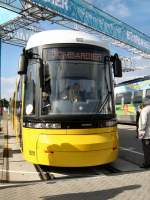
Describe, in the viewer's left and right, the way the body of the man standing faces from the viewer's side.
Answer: facing away from the viewer and to the left of the viewer

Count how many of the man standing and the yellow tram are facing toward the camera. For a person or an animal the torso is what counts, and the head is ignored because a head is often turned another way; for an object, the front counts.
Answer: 1

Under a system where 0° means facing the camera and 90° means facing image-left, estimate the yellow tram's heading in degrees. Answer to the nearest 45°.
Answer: approximately 0°

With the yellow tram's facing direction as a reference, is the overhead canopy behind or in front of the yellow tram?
behind
